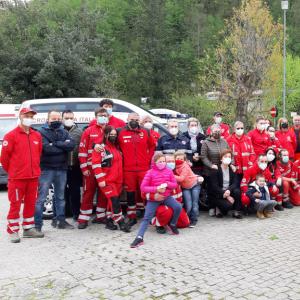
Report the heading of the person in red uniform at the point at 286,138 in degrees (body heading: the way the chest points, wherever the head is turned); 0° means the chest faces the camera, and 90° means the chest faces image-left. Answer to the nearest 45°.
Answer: approximately 0°

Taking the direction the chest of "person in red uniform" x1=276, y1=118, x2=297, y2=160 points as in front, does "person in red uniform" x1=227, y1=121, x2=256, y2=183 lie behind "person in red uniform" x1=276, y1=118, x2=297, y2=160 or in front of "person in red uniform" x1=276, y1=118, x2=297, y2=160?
in front

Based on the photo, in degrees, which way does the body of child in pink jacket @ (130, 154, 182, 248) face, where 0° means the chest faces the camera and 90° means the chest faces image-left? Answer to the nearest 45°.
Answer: approximately 0°

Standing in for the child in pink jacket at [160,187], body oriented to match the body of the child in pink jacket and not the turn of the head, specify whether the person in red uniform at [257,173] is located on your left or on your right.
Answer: on your left

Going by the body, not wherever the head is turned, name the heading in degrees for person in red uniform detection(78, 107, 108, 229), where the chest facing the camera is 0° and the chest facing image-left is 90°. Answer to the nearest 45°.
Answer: approximately 315°
